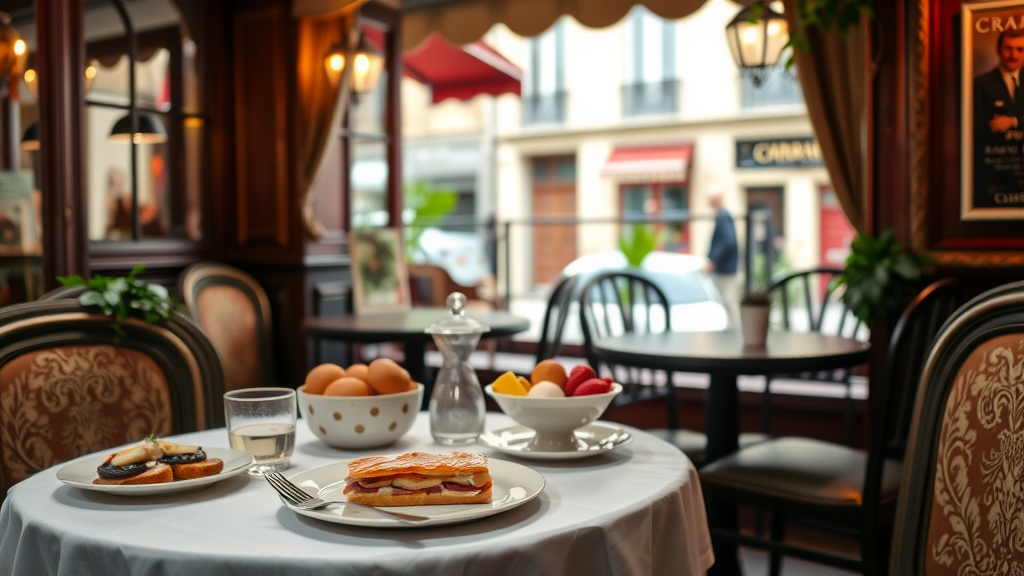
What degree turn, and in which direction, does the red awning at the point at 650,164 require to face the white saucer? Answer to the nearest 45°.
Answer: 0° — it already faces it

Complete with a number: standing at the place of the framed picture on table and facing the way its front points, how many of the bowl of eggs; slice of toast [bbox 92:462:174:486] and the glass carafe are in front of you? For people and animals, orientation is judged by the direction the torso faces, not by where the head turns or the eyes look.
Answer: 3

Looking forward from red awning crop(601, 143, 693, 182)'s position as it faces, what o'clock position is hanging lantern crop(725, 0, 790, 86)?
The hanging lantern is roughly at 12 o'clock from the red awning.

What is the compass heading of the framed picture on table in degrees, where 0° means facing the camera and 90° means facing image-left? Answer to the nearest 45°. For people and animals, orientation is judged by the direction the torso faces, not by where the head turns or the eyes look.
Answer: approximately 0°

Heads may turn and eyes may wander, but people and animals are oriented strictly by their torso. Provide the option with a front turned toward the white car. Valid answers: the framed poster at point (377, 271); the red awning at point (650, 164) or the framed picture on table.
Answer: the red awning
